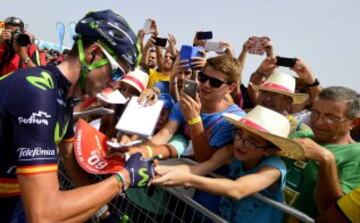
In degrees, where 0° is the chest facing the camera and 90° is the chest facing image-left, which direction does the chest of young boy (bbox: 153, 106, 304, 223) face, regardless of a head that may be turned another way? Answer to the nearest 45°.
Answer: approximately 45°

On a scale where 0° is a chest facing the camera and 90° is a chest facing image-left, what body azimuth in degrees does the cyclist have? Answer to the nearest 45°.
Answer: approximately 270°

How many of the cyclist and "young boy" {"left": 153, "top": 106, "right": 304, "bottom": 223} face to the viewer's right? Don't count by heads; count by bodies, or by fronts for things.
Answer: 1

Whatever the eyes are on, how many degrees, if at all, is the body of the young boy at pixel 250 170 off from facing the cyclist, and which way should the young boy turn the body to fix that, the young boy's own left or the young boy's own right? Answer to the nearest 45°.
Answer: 0° — they already face them

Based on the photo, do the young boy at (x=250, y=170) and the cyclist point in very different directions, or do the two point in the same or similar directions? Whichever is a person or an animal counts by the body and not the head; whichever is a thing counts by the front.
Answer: very different directions
